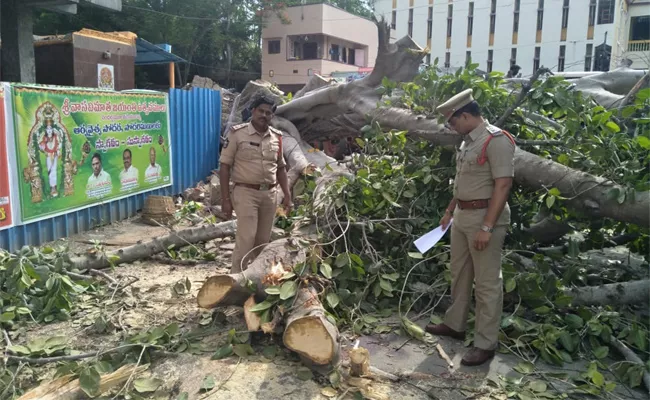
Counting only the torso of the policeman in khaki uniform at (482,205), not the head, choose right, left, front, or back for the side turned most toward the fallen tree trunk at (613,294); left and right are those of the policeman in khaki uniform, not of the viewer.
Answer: back

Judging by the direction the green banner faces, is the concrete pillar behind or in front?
behind

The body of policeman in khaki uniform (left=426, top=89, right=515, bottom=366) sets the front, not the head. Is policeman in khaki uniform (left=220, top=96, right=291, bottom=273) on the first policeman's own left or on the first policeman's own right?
on the first policeman's own right

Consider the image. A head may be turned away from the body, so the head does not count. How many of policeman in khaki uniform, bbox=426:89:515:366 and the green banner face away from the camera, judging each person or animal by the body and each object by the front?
0

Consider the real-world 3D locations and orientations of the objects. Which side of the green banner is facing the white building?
left

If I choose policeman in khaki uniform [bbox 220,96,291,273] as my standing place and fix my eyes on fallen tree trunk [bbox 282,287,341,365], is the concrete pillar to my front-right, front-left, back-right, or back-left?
back-right

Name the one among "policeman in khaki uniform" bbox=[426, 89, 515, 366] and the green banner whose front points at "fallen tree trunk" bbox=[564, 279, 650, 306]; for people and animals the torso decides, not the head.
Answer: the green banner

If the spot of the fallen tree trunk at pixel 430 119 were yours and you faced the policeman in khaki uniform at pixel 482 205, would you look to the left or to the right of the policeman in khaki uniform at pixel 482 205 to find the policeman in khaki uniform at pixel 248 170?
right

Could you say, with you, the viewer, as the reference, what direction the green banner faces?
facing the viewer and to the right of the viewer

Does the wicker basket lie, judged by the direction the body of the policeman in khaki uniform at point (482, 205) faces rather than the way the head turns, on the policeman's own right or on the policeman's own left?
on the policeman's own right

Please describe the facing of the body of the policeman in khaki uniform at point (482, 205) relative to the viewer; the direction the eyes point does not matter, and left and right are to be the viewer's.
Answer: facing the viewer and to the left of the viewer

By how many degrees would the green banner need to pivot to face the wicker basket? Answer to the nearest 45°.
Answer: approximately 90° to its left
